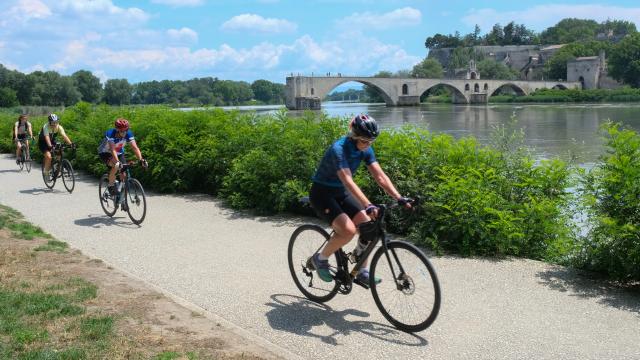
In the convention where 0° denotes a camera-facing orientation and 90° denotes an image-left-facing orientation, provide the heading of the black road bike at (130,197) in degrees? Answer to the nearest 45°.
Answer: approximately 315°

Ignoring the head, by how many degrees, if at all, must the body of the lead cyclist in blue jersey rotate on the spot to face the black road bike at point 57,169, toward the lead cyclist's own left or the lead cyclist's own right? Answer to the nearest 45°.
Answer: approximately 180°

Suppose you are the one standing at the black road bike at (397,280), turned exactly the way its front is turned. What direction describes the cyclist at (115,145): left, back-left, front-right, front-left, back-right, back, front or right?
back

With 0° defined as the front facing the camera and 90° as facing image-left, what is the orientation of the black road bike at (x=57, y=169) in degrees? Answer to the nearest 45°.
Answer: approximately 315°

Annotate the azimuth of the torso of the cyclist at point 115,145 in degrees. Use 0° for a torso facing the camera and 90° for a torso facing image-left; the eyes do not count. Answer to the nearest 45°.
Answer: approximately 315°

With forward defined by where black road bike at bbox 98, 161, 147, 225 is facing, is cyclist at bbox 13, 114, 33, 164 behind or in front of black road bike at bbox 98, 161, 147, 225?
behind

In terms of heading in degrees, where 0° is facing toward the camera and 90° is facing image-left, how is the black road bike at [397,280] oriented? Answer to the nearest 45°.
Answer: approximately 315°

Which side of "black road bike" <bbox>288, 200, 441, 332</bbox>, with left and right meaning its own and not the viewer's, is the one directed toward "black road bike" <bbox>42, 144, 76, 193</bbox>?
back

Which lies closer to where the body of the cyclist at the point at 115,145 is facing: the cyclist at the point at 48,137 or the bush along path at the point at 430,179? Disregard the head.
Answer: the bush along path
